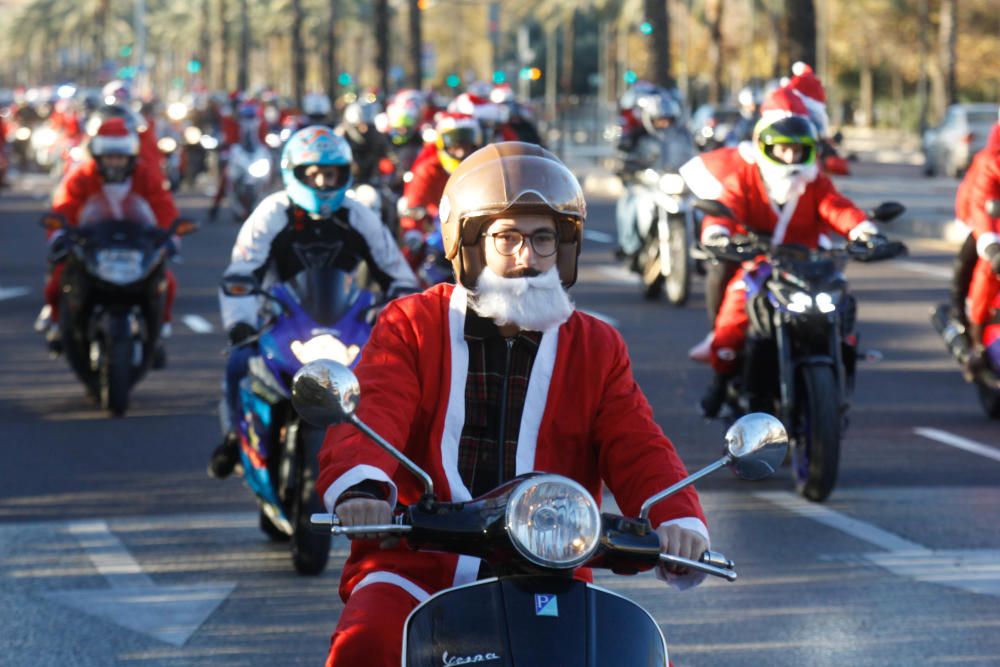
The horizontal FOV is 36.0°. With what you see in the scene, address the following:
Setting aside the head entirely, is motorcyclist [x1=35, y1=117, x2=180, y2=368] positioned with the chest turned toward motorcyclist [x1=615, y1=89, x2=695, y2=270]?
no

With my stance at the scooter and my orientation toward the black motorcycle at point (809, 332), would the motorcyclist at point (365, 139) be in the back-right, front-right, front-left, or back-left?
front-left

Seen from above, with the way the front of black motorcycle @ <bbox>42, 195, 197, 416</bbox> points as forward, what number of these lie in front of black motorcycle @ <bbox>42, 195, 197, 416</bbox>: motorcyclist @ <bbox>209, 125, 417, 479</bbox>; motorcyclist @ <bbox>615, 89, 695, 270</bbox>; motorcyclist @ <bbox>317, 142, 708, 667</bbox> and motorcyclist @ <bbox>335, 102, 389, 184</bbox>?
2

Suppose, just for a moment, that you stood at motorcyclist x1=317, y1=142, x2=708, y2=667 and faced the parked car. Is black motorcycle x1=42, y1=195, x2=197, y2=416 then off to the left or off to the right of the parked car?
left

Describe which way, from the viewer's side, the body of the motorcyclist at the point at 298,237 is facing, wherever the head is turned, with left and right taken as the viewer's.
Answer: facing the viewer

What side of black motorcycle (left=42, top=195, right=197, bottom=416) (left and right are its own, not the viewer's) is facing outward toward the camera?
front

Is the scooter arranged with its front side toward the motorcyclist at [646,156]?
no

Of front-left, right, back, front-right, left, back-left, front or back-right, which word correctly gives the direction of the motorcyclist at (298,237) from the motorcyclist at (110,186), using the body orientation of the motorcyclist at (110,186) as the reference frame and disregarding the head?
front

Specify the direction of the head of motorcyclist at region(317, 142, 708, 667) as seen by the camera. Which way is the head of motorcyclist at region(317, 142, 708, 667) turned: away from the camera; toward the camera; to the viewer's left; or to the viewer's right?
toward the camera

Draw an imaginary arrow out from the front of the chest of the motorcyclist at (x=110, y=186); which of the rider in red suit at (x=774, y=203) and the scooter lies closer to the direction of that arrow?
the scooter

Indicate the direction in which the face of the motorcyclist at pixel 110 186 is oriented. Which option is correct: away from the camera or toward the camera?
toward the camera

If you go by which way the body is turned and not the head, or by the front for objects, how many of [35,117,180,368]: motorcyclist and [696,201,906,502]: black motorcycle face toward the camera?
2

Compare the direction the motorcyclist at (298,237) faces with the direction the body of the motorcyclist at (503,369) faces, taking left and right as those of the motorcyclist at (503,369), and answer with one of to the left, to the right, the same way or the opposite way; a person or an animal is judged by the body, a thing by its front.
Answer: the same way

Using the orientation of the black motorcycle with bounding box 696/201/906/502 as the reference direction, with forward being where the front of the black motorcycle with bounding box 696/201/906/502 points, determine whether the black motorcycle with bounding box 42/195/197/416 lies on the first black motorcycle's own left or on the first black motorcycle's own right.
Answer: on the first black motorcycle's own right

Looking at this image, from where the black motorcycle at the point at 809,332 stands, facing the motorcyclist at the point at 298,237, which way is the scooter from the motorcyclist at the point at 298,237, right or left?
left

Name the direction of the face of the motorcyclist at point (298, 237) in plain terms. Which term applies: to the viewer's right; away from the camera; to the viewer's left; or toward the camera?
toward the camera

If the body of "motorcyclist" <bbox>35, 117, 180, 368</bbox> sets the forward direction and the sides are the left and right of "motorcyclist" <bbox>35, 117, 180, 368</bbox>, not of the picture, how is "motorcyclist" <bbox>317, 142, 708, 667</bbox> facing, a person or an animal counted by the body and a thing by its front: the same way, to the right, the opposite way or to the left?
the same way
